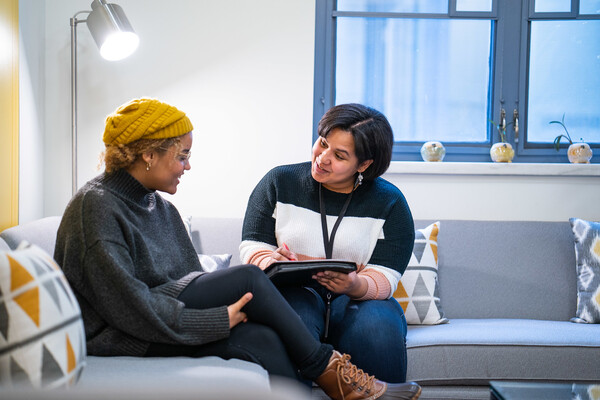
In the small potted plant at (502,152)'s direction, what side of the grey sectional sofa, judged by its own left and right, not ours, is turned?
back

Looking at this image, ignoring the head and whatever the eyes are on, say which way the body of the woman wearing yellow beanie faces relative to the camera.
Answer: to the viewer's right

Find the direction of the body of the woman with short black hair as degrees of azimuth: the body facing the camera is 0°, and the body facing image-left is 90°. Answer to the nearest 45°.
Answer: approximately 0°

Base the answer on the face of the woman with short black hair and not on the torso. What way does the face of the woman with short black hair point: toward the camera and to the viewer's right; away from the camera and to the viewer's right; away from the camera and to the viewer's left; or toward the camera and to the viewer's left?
toward the camera and to the viewer's left

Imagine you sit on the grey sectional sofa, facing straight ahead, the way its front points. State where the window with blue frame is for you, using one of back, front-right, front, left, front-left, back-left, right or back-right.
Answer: back

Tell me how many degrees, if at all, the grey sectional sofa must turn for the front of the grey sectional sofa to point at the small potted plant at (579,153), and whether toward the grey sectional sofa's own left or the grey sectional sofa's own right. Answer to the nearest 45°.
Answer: approximately 135° to the grey sectional sofa's own left

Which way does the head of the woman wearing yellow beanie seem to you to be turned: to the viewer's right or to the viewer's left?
to the viewer's right
